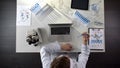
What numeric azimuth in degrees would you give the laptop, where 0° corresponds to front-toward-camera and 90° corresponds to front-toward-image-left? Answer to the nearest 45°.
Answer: approximately 0°

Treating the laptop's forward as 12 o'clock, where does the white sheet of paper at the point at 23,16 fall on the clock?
The white sheet of paper is roughly at 3 o'clock from the laptop.
